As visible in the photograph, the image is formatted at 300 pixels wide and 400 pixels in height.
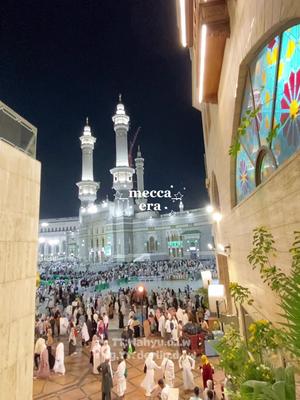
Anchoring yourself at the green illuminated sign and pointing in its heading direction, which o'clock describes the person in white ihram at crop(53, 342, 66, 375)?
The person in white ihram is roughly at 12 o'clock from the green illuminated sign.

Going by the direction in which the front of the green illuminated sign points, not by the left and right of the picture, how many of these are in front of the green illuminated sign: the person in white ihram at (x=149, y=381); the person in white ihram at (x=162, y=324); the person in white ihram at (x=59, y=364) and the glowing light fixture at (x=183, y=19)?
4

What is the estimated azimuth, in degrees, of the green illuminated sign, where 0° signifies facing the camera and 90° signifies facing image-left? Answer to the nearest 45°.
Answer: approximately 0°

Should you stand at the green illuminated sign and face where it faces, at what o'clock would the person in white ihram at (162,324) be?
The person in white ihram is roughly at 12 o'clock from the green illuminated sign.

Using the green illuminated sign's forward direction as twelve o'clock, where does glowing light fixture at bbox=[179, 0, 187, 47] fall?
The glowing light fixture is roughly at 12 o'clock from the green illuminated sign.
